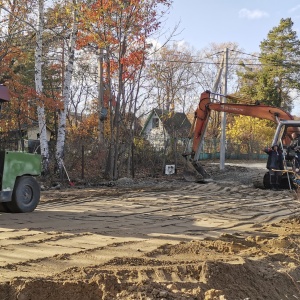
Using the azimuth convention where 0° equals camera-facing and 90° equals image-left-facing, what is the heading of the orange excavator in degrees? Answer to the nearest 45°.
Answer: approximately 90°

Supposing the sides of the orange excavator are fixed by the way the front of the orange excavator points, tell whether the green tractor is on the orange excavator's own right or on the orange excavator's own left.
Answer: on the orange excavator's own left
